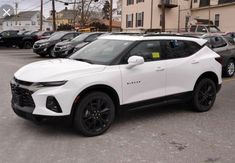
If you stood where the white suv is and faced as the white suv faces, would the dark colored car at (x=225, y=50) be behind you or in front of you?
behind

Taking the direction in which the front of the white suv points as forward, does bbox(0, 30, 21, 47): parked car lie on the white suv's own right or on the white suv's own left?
on the white suv's own right

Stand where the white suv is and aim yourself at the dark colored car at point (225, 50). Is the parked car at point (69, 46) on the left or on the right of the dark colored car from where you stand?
left

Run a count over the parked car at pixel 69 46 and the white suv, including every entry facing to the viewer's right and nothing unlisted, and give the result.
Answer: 0

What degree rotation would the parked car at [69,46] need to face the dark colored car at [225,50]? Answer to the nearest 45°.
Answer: approximately 90° to its left

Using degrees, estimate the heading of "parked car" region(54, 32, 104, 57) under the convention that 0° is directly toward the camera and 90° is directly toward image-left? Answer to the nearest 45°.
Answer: approximately 45°
